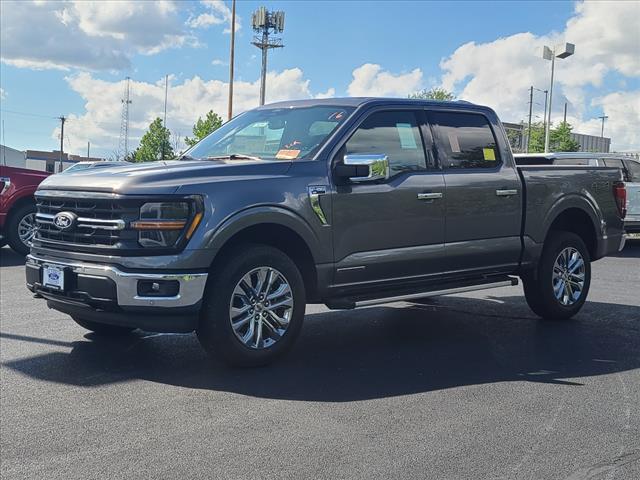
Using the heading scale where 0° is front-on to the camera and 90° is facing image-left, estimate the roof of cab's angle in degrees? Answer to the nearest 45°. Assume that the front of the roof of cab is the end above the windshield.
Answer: approximately 45°

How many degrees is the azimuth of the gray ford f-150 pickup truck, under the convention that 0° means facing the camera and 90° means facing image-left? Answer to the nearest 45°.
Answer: approximately 45°
